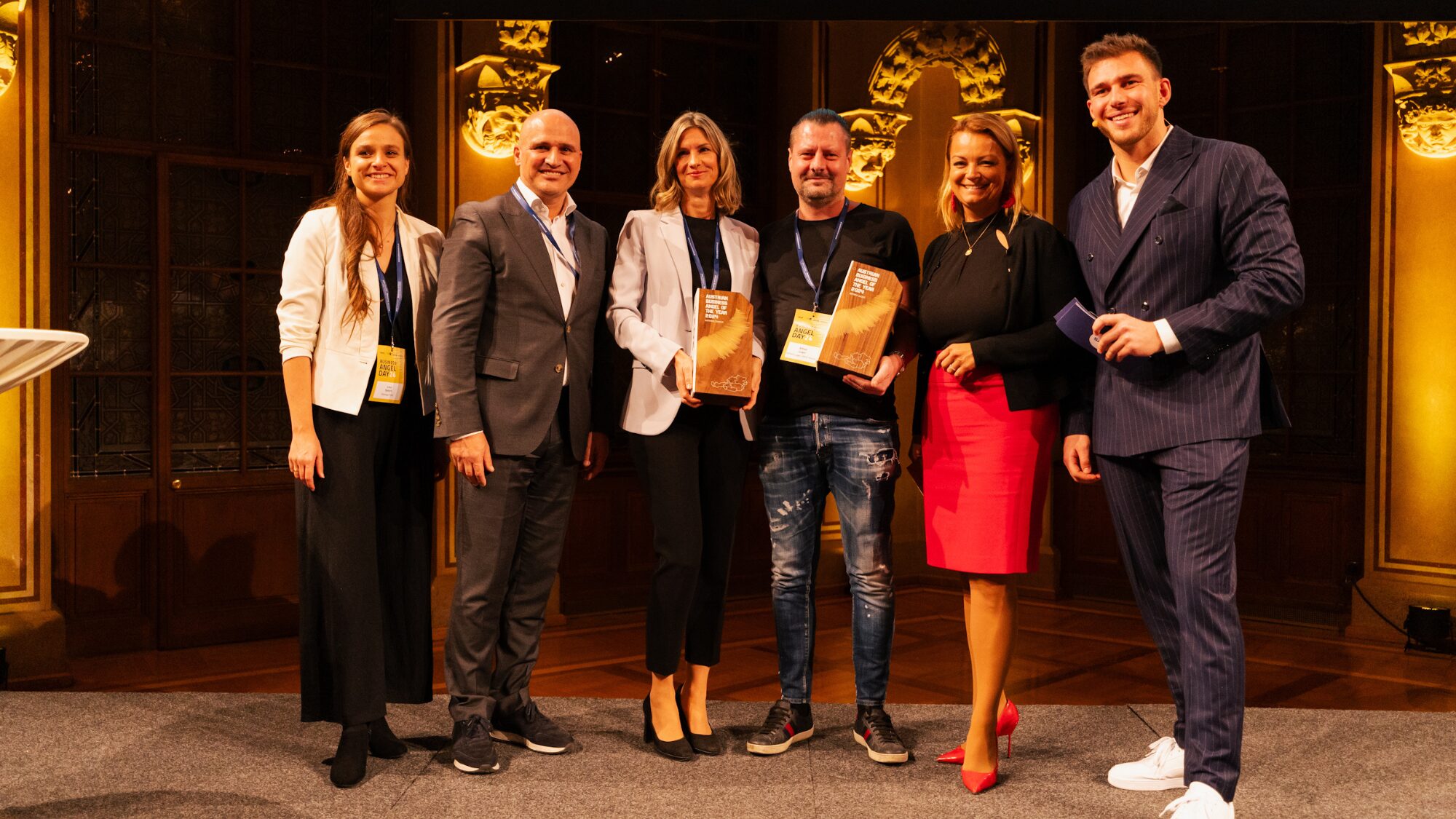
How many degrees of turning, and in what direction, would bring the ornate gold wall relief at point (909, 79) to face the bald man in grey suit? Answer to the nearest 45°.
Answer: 0° — it already faces them

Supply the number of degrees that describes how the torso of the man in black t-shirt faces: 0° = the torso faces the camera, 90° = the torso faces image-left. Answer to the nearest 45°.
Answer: approximately 0°

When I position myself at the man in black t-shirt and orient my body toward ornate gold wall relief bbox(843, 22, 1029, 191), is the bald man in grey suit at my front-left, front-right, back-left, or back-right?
back-left

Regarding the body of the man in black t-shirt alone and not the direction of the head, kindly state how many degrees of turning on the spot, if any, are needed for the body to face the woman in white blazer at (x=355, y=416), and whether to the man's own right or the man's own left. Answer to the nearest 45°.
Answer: approximately 90° to the man's own right

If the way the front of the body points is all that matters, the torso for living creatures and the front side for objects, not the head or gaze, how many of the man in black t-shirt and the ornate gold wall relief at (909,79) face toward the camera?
2
